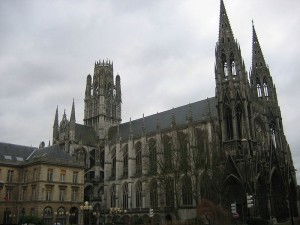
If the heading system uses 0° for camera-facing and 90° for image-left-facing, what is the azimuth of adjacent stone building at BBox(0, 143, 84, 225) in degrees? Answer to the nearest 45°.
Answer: approximately 315°
